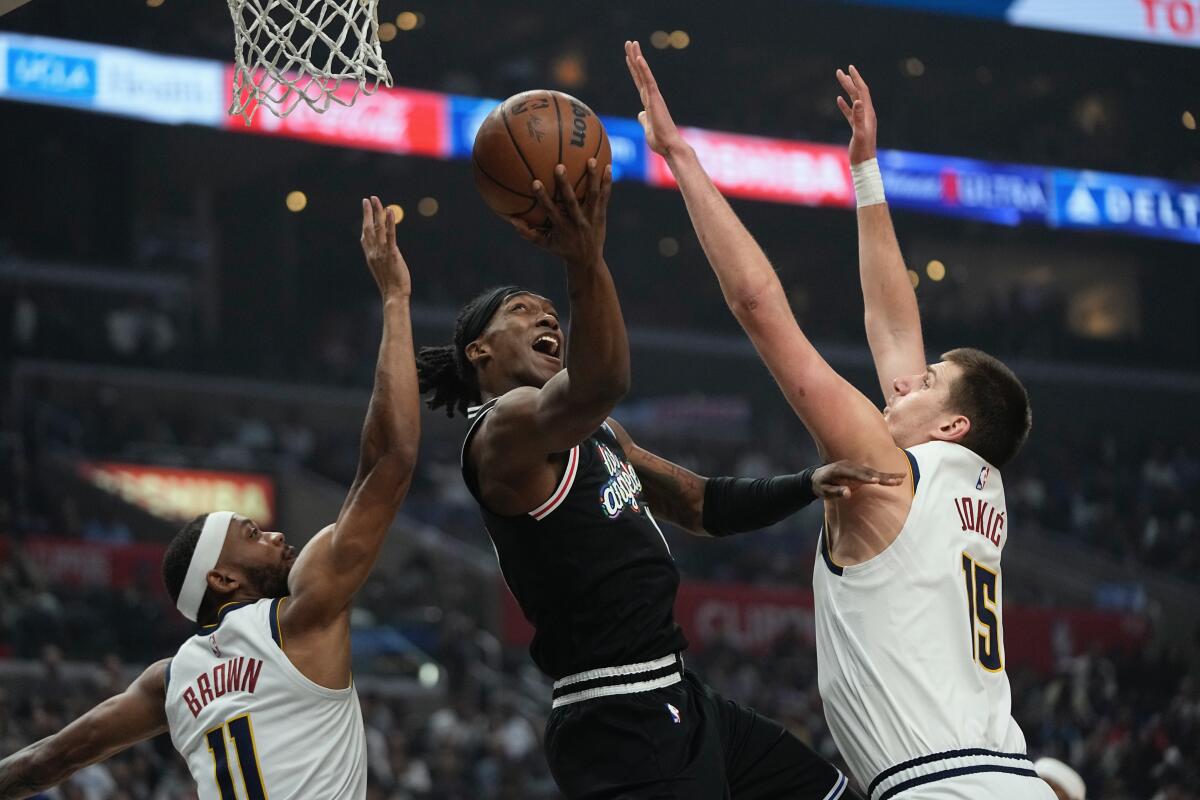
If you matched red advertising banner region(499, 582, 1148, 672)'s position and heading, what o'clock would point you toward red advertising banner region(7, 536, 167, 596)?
red advertising banner region(7, 536, 167, 596) is roughly at 2 o'clock from red advertising banner region(499, 582, 1148, 672).

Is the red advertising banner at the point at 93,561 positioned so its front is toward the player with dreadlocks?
yes

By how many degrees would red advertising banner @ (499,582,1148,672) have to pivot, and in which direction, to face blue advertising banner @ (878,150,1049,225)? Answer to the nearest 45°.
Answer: approximately 135° to its left

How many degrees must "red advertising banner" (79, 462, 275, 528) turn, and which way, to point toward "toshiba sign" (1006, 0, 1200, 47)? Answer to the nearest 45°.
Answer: approximately 90° to its left

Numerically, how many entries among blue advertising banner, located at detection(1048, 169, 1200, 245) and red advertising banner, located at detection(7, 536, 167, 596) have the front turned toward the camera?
2

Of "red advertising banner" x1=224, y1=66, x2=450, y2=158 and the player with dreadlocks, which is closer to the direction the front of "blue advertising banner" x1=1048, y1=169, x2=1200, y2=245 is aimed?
the player with dreadlocks

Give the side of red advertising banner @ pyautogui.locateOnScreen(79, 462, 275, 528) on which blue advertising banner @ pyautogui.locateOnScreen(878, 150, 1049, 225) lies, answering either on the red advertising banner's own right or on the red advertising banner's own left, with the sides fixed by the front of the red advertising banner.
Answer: on the red advertising banner's own left

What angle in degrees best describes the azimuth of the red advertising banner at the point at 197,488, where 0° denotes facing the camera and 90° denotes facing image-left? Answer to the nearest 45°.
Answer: approximately 0°
